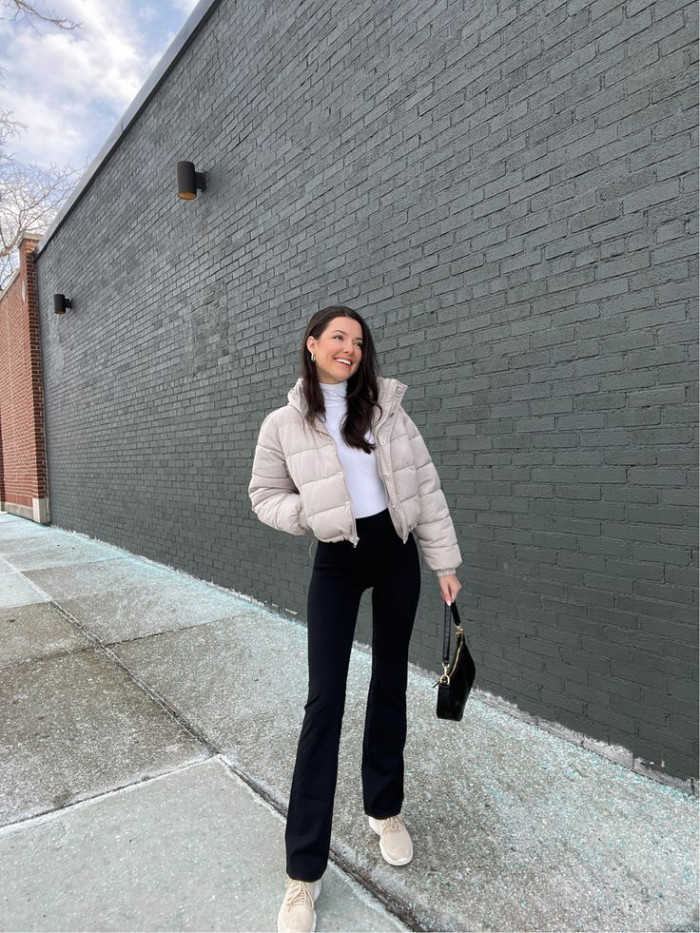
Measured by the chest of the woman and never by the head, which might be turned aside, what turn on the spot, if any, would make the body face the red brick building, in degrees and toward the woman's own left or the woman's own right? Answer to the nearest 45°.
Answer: approximately 135° to the woman's own right

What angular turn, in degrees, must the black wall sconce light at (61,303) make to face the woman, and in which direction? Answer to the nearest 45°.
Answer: approximately 90° to its left

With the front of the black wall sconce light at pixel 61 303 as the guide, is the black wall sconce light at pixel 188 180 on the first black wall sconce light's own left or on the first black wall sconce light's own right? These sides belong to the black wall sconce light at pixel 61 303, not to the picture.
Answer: on the first black wall sconce light's own left

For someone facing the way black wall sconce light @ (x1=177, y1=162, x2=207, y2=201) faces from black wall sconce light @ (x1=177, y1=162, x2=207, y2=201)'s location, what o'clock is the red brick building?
The red brick building is roughly at 2 o'clock from the black wall sconce light.

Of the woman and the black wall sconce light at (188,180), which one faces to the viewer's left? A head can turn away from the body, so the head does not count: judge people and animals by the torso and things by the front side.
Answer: the black wall sconce light

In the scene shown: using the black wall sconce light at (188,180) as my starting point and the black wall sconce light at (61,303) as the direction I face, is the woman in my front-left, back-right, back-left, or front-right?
back-left

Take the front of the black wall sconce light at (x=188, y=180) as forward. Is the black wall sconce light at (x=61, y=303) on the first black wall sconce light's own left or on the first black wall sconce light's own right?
on the first black wall sconce light's own right

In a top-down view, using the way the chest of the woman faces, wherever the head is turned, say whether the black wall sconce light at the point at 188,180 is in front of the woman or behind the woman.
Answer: behind

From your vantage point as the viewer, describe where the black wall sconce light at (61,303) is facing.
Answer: facing to the left of the viewer

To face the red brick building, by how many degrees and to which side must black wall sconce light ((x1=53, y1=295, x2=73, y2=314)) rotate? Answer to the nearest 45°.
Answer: approximately 90° to its right

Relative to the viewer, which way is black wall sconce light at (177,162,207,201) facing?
to the viewer's left
